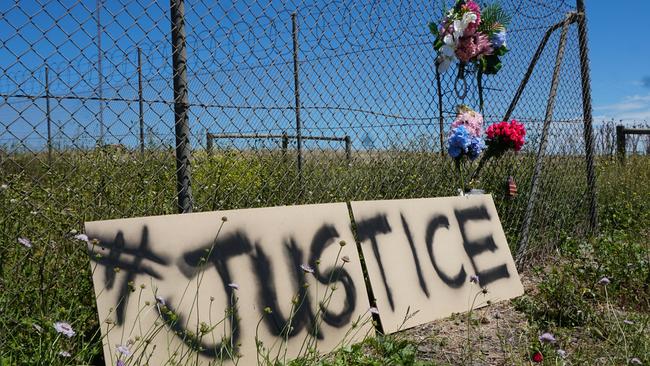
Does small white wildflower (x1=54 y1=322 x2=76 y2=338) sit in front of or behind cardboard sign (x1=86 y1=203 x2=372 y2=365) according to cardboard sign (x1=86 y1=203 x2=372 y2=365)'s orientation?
in front

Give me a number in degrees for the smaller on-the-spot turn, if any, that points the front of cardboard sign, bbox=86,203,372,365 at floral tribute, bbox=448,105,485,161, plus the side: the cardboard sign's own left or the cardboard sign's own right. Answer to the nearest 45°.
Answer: approximately 135° to the cardboard sign's own left

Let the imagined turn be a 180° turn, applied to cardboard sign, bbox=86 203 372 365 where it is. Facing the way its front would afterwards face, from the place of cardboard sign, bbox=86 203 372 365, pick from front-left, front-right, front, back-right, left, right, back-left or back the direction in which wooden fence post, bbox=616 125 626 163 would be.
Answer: front-right

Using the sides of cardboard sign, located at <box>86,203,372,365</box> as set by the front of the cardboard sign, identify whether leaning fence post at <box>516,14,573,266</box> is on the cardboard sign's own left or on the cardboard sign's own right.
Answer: on the cardboard sign's own left

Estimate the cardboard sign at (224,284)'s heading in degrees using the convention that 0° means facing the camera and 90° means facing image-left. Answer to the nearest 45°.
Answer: approximately 0°

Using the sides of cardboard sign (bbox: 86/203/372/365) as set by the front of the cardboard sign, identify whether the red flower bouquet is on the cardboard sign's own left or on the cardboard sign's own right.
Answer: on the cardboard sign's own left

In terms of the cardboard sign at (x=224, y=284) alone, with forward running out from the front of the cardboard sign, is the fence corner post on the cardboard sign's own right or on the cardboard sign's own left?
on the cardboard sign's own left
